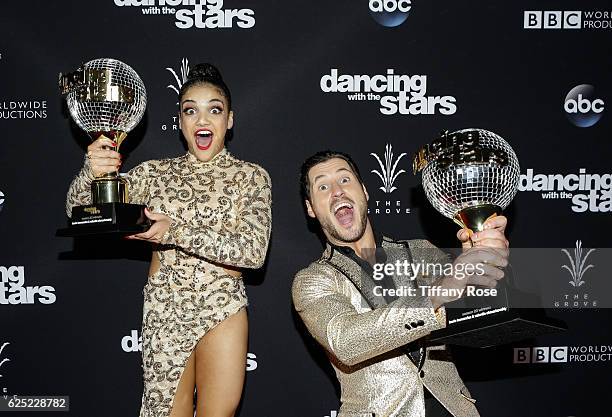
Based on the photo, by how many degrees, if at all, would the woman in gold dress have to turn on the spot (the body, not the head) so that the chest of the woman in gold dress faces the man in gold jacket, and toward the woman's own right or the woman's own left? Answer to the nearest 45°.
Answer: approximately 45° to the woman's own left

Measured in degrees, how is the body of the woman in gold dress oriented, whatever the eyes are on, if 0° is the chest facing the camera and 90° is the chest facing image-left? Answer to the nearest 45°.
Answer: approximately 0°

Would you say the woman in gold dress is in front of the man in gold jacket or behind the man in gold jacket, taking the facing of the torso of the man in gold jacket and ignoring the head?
behind
